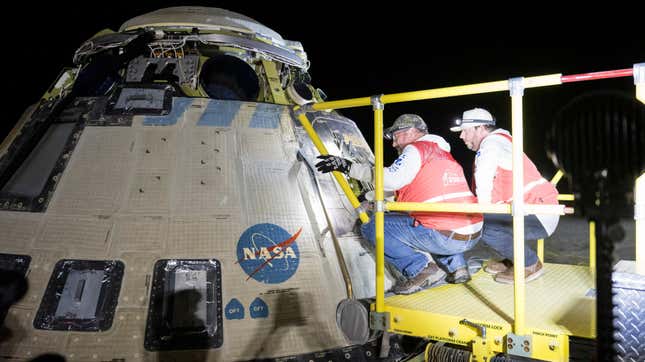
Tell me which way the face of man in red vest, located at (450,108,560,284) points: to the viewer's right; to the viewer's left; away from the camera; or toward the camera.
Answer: to the viewer's left

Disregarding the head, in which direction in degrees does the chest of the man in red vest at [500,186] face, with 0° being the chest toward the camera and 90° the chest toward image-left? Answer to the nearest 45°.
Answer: approximately 90°

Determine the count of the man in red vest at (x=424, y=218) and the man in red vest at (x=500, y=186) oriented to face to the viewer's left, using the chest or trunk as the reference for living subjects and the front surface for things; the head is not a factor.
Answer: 2

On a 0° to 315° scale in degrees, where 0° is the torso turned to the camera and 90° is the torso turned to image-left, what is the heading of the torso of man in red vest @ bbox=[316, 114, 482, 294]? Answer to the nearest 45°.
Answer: approximately 90°

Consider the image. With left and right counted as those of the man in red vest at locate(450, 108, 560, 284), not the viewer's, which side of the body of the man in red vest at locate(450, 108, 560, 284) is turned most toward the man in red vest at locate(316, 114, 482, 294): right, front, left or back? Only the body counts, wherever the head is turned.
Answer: front

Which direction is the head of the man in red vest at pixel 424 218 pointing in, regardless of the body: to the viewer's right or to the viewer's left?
to the viewer's left

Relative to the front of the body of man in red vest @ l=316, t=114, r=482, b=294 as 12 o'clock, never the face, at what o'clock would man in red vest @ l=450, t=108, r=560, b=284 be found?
man in red vest @ l=450, t=108, r=560, b=284 is roughly at 6 o'clock from man in red vest @ l=316, t=114, r=482, b=294.
